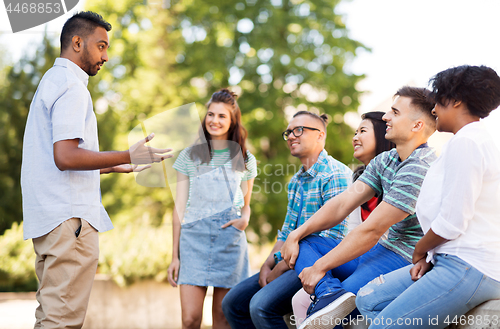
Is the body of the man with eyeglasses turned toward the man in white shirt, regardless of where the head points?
yes

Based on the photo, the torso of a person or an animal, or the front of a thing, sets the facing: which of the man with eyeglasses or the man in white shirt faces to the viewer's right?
the man in white shirt

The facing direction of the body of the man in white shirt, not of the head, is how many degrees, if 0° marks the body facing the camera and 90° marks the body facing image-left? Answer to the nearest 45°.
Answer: approximately 270°

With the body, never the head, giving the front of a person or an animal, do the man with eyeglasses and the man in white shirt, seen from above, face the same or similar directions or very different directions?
very different directions

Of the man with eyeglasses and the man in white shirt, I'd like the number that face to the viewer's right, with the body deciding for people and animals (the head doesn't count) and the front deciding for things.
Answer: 1

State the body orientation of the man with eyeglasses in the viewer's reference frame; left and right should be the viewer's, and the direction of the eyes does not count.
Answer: facing the viewer and to the left of the viewer

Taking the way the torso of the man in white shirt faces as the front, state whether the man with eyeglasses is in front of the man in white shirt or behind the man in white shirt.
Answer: in front

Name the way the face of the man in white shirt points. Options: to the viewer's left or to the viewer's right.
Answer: to the viewer's right
